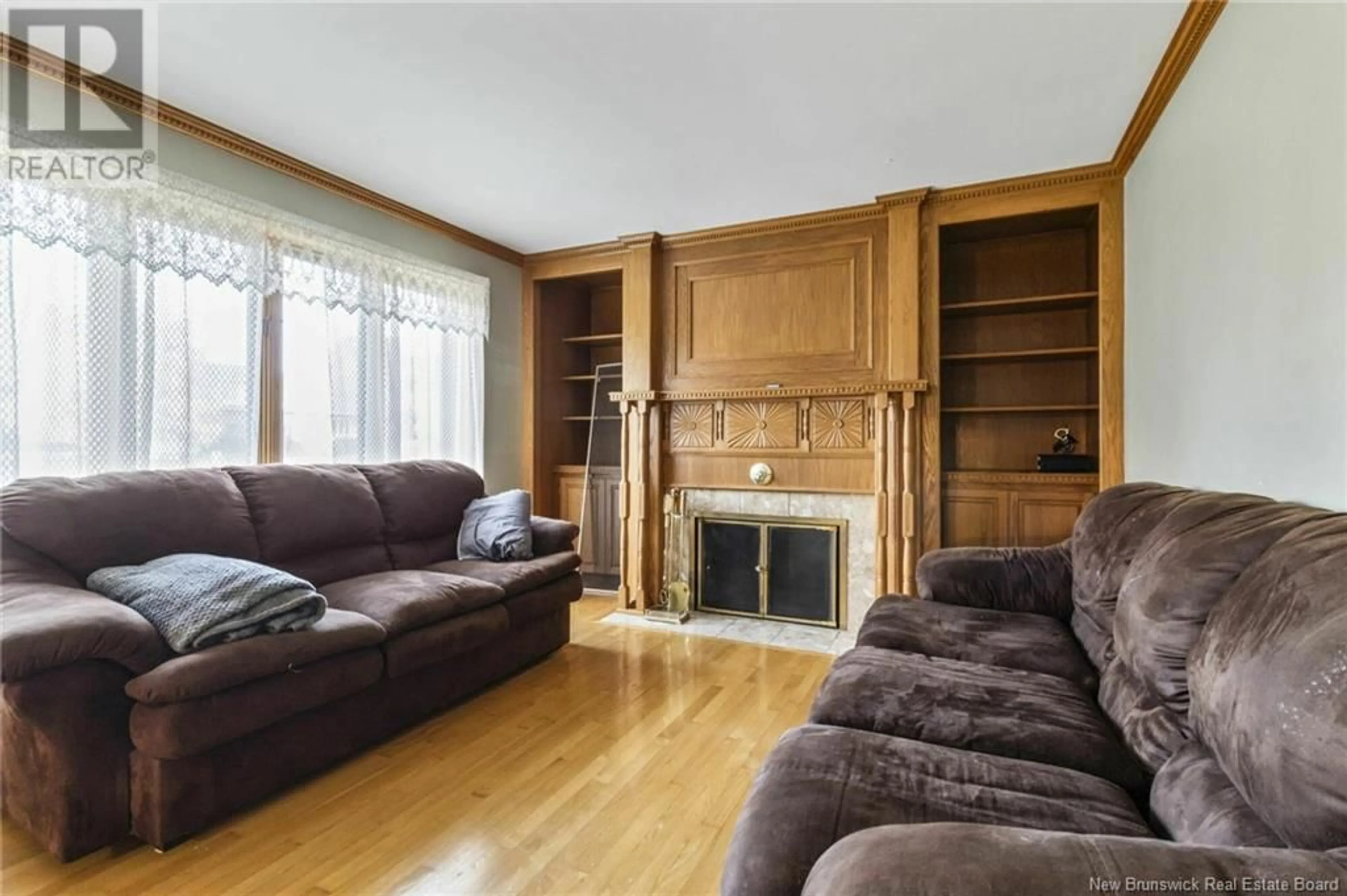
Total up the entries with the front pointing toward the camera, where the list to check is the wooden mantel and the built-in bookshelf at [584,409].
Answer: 2

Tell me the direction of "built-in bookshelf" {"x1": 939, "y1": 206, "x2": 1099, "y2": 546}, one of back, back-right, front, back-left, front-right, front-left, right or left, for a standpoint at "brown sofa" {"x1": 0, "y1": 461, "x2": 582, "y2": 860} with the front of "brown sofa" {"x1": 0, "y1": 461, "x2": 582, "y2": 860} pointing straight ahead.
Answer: front-left

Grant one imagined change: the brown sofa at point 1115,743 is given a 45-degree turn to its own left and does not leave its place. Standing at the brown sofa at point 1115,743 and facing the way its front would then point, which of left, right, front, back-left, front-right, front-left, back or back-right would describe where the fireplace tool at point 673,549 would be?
right

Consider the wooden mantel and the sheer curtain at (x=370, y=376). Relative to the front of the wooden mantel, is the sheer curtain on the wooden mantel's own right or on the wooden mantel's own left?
on the wooden mantel's own right

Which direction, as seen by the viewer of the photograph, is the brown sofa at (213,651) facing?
facing the viewer and to the right of the viewer

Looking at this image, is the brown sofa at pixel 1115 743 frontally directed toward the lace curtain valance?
yes

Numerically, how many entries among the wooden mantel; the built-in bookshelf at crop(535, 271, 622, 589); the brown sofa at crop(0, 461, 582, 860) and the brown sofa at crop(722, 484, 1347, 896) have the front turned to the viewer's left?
1

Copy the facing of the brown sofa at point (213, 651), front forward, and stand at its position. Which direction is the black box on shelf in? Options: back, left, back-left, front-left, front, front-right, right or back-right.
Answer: front-left

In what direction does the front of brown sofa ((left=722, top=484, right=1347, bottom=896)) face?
to the viewer's left

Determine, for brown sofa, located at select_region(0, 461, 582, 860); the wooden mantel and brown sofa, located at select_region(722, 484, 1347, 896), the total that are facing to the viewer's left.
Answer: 1

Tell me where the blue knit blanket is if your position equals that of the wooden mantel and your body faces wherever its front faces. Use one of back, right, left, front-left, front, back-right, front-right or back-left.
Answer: front-right

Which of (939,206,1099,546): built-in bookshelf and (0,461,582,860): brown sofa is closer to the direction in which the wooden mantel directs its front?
the brown sofa

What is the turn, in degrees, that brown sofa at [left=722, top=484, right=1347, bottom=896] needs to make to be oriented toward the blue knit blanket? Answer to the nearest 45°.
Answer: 0° — it already faces it

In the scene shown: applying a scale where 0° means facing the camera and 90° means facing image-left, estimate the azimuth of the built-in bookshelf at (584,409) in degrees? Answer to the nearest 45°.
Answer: approximately 0°

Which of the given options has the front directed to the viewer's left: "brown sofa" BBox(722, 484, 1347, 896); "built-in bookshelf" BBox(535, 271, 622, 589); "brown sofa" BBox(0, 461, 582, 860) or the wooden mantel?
"brown sofa" BBox(722, 484, 1347, 896)
